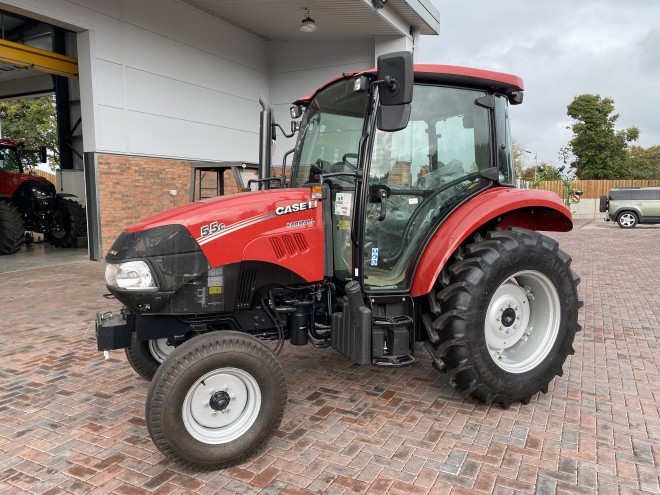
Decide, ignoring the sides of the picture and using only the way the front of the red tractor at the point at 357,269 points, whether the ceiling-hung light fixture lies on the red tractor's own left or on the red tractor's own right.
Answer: on the red tractor's own right

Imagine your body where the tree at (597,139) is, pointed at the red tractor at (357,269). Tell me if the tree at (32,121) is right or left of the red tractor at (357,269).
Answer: right

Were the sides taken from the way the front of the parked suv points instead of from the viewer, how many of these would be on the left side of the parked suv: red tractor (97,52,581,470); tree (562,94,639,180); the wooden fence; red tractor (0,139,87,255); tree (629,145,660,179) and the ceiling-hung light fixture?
3

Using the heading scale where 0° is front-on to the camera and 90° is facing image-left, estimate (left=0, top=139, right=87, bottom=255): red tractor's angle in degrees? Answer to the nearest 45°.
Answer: approximately 315°

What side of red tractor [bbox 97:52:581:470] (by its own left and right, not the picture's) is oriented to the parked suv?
back

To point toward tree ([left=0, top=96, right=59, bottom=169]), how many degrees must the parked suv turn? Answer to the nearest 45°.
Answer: approximately 180°

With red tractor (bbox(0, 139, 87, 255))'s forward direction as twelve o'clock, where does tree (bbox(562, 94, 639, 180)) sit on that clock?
The tree is roughly at 10 o'clock from the red tractor.

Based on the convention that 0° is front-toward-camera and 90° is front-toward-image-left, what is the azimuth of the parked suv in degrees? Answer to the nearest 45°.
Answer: approximately 270°

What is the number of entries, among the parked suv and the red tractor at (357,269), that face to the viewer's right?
1
